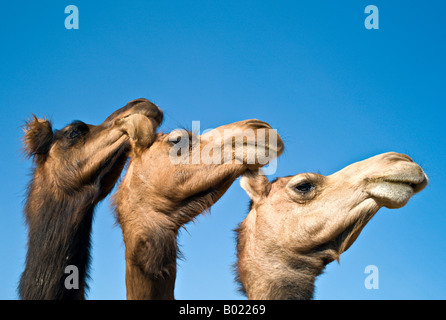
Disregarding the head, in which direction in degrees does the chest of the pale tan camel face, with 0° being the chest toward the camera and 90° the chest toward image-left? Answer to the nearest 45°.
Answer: approximately 270°

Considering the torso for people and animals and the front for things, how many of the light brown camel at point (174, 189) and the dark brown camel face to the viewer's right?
2

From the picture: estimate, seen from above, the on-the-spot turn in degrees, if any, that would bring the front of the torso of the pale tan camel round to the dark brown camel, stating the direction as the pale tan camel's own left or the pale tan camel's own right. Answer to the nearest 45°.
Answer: approximately 180°

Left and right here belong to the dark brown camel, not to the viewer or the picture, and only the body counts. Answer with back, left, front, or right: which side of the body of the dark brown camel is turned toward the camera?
right

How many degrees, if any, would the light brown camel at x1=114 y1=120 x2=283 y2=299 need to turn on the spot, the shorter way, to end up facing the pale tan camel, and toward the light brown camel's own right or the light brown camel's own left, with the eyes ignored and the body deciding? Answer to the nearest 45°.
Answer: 0° — it already faces it

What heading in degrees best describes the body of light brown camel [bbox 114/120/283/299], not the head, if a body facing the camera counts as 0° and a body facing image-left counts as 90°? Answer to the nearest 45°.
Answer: approximately 270°

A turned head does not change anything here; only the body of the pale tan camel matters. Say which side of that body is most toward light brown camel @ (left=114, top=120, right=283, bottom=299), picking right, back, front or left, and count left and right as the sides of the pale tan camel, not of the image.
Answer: back
